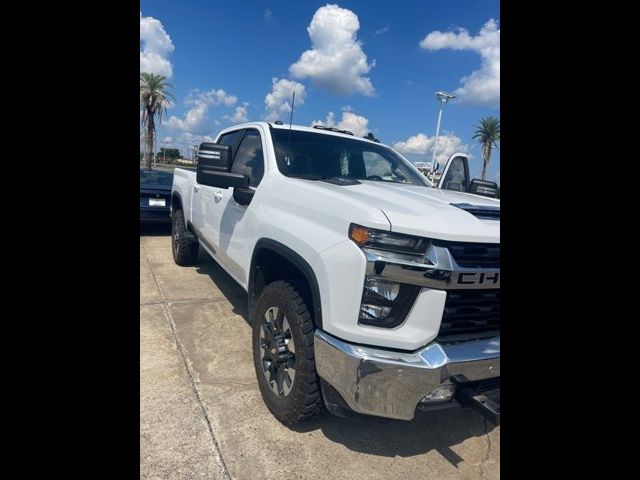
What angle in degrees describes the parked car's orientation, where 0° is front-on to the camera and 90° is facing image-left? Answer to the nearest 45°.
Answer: approximately 180°
